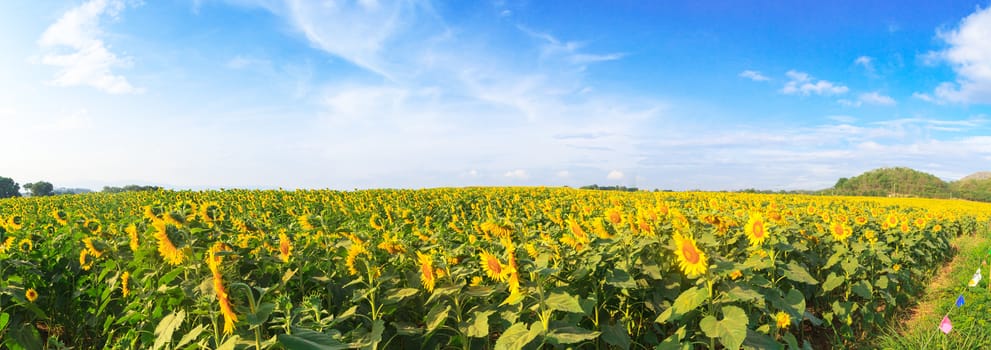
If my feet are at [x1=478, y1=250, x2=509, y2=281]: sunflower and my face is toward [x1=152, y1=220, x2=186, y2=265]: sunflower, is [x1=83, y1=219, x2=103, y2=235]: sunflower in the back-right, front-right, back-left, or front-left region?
front-right

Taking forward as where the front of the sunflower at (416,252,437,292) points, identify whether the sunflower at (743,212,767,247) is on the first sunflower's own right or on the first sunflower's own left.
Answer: on the first sunflower's own left

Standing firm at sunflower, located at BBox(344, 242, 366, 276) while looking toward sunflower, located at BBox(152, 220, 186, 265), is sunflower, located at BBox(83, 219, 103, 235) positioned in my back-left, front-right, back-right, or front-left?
front-right
